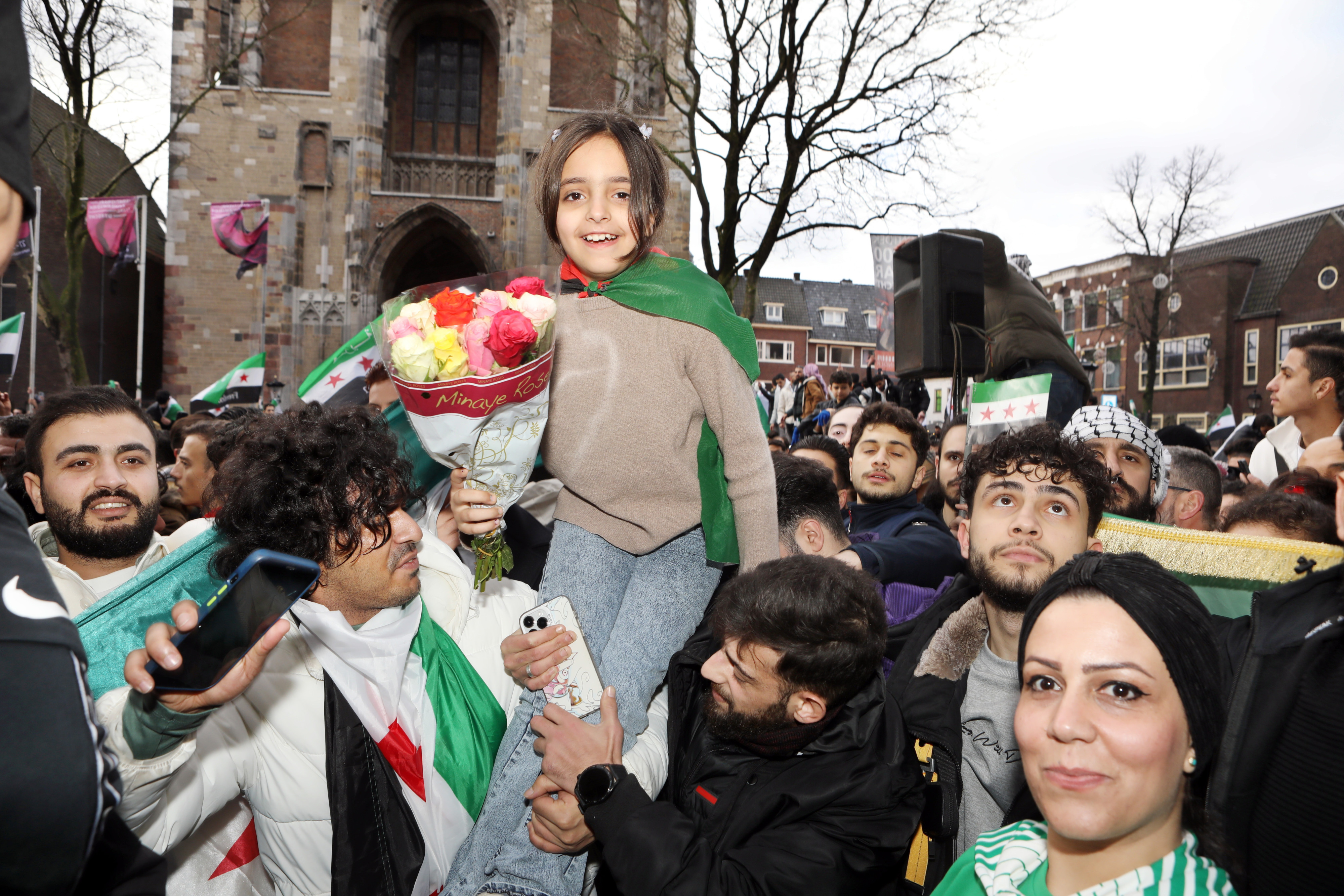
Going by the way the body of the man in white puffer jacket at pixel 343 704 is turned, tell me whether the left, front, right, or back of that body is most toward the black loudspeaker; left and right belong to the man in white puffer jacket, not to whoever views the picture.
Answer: left

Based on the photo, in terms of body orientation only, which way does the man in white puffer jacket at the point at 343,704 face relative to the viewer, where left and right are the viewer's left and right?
facing the viewer and to the right of the viewer

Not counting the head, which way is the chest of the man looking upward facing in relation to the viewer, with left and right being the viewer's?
facing the viewer

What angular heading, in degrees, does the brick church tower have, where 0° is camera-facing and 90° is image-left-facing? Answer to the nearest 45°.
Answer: approximately 0°

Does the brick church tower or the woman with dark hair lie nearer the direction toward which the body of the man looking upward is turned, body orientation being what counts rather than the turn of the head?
the woman with dark hair

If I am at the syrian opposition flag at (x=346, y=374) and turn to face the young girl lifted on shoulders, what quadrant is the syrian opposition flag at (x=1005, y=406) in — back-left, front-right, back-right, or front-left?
front-left

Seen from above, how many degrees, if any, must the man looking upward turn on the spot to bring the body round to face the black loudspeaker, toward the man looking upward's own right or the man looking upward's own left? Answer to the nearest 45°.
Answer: approximately 180°

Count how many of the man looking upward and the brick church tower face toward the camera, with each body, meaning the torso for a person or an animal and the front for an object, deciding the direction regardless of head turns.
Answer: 2

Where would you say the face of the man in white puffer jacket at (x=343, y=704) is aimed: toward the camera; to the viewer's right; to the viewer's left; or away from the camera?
to the viewer's right
